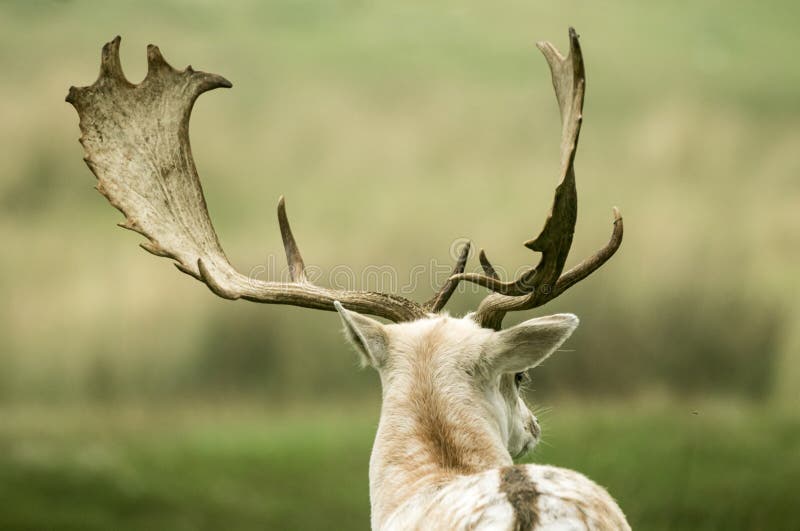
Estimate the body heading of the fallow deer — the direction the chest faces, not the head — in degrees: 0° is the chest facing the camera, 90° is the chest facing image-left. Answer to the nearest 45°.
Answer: approximately 180°
